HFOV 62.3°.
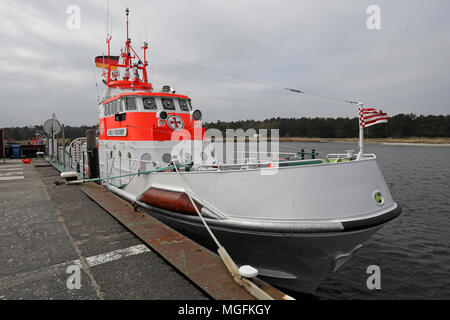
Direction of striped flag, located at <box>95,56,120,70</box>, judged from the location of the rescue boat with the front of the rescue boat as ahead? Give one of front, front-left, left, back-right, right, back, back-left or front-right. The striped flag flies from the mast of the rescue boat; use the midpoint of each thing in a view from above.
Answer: back

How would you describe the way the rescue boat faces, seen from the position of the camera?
facing the viewer and to the right of the viewer
